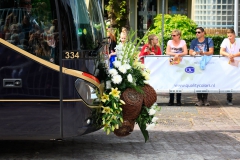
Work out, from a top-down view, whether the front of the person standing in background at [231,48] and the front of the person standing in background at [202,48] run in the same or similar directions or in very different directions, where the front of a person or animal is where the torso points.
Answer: same or similar directions

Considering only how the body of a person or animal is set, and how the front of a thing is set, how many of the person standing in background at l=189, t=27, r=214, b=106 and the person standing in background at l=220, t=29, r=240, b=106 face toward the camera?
2

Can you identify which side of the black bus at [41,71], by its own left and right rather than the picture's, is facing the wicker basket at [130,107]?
front

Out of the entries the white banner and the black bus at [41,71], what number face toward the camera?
1

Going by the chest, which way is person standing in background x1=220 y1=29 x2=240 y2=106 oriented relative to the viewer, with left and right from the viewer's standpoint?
facing the viewer

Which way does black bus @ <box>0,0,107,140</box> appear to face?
to the viewer's right

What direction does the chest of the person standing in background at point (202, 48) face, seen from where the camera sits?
toward the camera

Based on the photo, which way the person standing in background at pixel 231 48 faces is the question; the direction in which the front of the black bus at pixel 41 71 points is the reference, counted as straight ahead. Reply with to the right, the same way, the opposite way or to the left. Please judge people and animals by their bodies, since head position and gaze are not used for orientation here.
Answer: to the right

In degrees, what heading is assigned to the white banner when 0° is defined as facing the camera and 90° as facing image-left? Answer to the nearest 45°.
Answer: approximately 0°

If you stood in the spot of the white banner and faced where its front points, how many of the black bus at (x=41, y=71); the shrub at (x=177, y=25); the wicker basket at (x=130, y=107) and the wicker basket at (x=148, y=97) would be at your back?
1

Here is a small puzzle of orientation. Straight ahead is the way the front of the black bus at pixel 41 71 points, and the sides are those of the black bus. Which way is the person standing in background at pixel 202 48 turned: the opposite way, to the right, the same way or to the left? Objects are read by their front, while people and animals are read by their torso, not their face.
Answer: to the right
